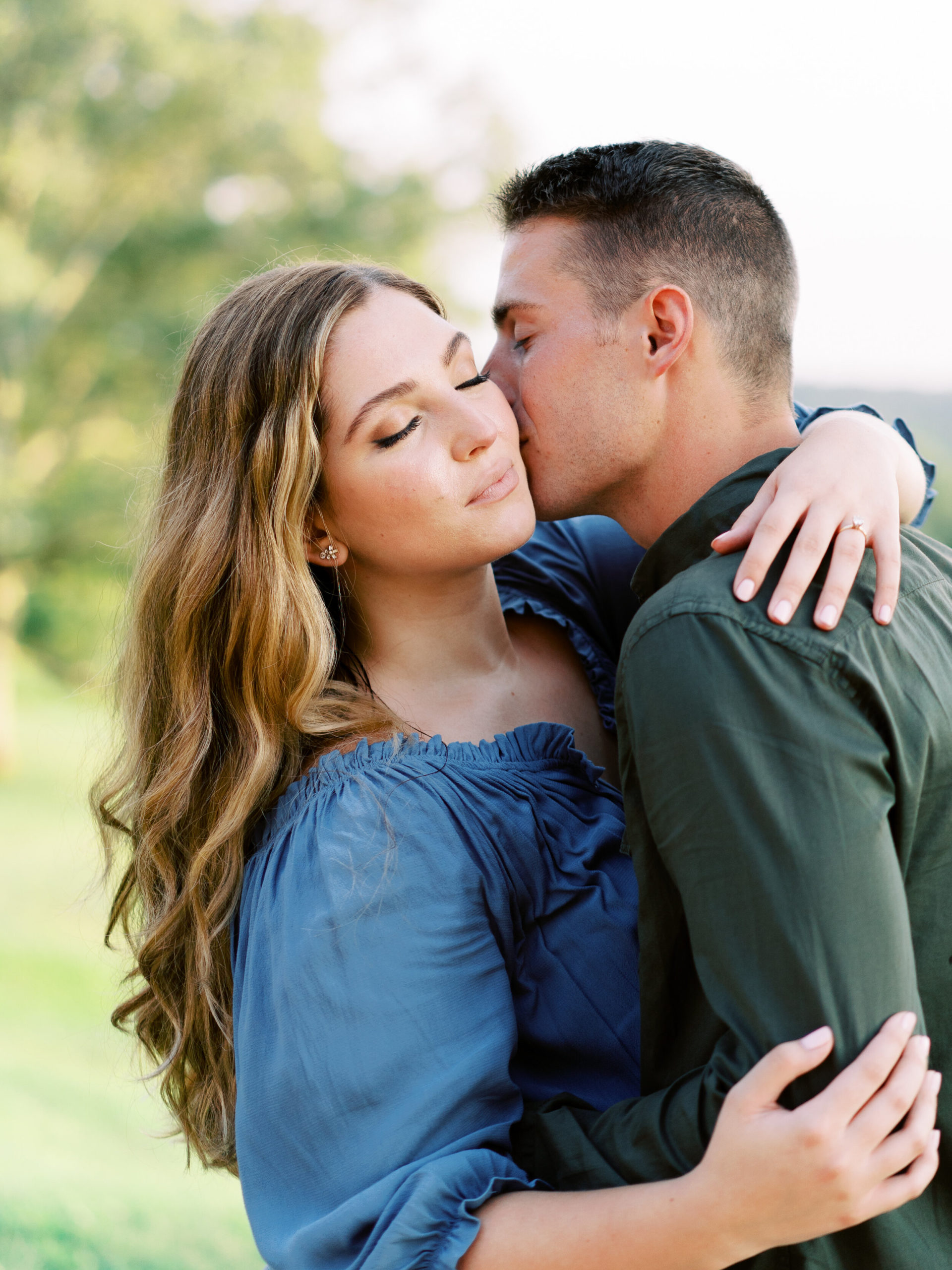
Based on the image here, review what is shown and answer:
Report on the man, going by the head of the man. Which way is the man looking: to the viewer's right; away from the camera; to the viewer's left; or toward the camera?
to the viewer's left

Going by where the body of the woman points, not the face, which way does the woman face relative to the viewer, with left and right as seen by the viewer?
facing the viewer and to the right of the viewer
